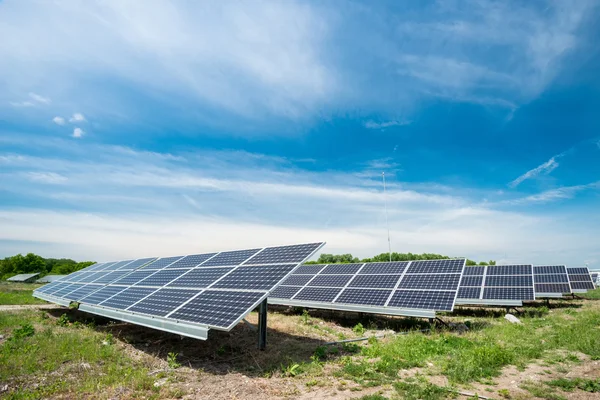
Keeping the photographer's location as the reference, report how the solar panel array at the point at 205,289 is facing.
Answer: facing the viewer and to the left of the viewer

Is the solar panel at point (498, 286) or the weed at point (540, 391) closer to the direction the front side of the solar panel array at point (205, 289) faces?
the weed

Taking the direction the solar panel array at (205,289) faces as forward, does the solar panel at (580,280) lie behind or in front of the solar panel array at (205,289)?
behind

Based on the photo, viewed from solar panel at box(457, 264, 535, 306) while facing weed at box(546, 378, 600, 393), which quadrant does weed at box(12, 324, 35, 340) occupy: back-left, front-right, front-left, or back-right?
front-right

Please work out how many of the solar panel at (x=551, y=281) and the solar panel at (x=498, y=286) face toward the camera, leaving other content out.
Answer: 2

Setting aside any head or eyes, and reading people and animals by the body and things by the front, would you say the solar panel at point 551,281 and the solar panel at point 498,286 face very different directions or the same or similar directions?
same or similar directions

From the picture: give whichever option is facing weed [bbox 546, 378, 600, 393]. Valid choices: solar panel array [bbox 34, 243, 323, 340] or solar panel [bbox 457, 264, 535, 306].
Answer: the solar panel

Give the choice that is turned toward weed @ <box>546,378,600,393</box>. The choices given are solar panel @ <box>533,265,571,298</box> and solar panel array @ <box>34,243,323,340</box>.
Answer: the solar panel

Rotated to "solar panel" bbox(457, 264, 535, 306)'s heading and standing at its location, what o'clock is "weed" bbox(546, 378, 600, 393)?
The weed is roughly at 12 o'clock from the solar panel.

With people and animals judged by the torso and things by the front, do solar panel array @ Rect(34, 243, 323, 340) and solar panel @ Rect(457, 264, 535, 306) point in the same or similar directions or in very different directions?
same or similar directions

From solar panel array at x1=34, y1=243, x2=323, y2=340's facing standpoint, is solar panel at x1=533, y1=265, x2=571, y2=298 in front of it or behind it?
behind

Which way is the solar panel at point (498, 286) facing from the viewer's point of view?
toward the camera

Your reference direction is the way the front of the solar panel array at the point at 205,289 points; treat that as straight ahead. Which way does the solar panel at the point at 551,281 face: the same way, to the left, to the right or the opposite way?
the same way

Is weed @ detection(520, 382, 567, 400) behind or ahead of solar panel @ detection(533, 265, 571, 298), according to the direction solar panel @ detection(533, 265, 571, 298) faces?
ahead

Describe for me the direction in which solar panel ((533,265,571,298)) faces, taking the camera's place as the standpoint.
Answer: facing the viewer

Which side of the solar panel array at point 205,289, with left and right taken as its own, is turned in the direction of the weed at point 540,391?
left

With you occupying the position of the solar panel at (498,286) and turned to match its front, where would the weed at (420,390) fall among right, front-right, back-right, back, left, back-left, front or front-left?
front
